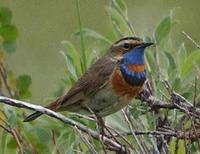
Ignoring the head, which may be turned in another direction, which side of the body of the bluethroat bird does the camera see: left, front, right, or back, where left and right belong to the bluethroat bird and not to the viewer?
right

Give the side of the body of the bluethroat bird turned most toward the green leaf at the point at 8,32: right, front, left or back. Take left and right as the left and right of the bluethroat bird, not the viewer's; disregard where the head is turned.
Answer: back

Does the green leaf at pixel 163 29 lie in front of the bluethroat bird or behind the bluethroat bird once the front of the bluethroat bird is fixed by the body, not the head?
in front

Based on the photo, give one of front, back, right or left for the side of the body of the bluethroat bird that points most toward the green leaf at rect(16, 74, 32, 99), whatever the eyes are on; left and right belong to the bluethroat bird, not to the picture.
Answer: back
